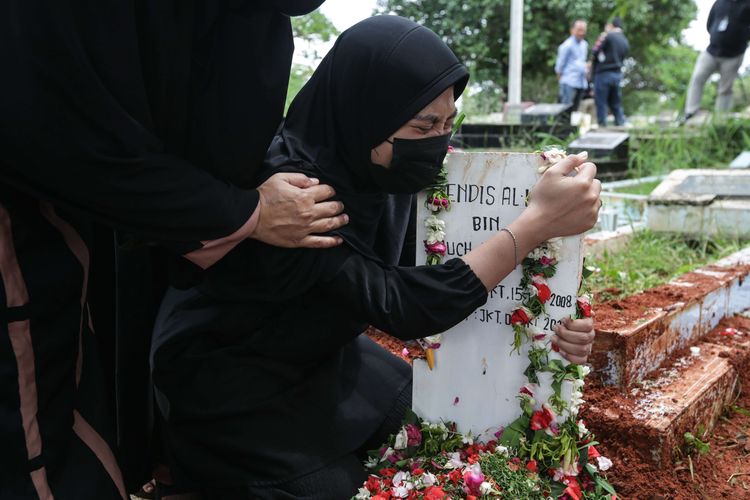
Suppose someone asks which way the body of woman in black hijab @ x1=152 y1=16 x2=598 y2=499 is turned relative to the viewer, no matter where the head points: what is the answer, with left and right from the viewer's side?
facing to the right of the viewer

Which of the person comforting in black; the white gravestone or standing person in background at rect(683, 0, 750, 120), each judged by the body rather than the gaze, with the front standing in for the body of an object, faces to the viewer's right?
the person comforting in black

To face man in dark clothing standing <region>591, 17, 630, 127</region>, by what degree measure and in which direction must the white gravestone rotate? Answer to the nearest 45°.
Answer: approximately 180°

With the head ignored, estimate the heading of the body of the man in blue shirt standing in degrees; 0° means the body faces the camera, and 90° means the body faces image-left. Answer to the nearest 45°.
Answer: approximately 315°

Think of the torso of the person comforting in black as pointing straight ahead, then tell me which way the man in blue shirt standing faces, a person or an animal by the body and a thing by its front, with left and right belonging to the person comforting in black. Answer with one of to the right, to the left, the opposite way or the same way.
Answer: to the right

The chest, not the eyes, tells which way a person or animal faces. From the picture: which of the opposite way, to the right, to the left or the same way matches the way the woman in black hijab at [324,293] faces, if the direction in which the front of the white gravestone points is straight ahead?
to the left

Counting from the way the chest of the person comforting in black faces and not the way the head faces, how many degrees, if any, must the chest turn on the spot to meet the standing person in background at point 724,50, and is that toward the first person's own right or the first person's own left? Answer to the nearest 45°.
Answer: approximately 45° to the first person's own left

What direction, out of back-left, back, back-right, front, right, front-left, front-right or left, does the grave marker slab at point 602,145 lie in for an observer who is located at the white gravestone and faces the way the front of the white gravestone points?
back

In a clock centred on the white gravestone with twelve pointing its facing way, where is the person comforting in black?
The person comforting in black is roughly at 2 o'clock from the white gravestone.

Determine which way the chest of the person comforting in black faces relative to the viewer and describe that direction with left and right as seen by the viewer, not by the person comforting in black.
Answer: facing to the right of the viewer

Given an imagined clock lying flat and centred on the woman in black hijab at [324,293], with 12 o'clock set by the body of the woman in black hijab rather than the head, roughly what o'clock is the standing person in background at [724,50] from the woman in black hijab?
The standing person in background is roughly at 10 o'clock from the woman in black hijab.

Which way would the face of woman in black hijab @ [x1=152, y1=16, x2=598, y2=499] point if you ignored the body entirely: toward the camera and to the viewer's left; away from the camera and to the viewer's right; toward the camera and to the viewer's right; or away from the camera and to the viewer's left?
toward the camera and to the viewer's right
